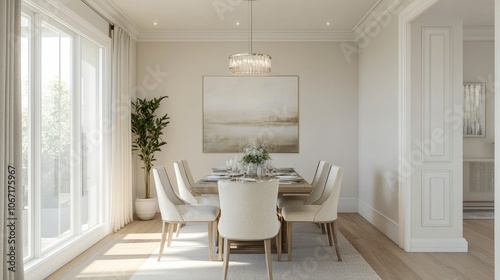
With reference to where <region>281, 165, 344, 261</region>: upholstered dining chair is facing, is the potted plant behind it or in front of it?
in front

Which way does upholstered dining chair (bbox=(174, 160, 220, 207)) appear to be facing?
to the viewer's right

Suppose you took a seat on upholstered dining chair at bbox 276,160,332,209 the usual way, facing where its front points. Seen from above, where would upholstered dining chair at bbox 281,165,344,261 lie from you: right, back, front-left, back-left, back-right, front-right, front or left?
left

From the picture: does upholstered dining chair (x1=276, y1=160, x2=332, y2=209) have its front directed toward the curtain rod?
yes

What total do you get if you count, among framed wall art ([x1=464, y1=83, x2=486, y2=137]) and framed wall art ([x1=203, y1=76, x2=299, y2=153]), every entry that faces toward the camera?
2

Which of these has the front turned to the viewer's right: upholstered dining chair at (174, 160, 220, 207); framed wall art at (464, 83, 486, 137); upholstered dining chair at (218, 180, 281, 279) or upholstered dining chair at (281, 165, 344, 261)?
upholstered dining chair at (174, 160, 220, 207)

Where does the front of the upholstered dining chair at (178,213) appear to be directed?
to the viewer's right

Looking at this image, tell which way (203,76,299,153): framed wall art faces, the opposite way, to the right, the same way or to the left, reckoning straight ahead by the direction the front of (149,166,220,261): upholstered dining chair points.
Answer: to the right

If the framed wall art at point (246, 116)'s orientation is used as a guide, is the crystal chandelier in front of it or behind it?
in front

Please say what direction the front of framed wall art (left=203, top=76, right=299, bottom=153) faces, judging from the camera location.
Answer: facing the viewer

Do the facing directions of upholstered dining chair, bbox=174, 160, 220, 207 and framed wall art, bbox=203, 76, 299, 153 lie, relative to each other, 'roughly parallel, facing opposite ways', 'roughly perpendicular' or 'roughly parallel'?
roughly perpendicular

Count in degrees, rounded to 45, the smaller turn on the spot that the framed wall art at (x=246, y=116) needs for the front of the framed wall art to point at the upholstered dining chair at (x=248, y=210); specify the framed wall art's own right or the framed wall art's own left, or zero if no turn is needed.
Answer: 0° — it already faces it

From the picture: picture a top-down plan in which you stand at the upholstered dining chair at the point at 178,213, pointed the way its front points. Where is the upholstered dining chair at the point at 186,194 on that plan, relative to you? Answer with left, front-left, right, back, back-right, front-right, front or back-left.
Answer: left

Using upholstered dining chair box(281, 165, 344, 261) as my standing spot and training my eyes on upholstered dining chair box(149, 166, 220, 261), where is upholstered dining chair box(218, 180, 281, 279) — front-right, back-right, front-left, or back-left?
front-left

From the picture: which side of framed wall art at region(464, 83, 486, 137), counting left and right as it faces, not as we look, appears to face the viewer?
front

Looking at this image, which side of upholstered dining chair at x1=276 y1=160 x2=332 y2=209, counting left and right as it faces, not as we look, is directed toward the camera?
left

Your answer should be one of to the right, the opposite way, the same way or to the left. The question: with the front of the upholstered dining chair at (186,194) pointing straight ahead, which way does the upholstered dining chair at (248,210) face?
to the left

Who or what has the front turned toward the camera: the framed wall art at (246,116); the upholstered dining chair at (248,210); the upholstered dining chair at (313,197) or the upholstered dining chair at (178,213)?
the framed wall art

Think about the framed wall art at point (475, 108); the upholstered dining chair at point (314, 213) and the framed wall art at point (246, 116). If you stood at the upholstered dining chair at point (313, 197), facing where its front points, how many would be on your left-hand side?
1

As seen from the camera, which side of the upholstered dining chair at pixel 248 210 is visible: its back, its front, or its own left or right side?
back

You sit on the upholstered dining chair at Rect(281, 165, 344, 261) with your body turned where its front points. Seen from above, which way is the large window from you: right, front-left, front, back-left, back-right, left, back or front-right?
front

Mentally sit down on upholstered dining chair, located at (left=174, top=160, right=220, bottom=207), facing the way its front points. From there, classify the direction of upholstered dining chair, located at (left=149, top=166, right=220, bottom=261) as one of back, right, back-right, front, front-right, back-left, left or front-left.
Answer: right

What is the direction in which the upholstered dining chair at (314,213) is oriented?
to the viewer's left
